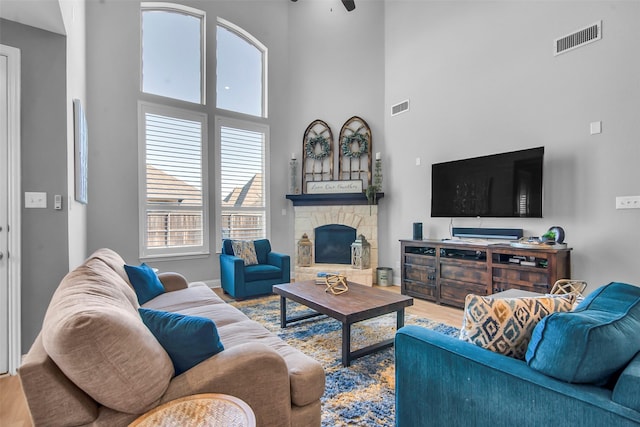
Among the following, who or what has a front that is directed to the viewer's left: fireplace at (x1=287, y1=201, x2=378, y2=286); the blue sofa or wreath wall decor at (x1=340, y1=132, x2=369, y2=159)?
the blue sofa

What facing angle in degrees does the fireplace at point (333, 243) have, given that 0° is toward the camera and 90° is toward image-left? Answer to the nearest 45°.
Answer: approximately 0°

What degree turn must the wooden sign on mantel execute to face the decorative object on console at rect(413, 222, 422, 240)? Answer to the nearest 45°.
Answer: approximately 45° to its left

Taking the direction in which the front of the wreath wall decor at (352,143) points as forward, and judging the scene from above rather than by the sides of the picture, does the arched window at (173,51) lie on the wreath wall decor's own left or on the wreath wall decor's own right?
on the wreath wall decor's own right

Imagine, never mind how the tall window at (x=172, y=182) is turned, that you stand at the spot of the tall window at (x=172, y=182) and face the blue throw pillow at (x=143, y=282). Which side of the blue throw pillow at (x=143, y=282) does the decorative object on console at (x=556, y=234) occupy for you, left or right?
left

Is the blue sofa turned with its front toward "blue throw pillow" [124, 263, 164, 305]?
yes

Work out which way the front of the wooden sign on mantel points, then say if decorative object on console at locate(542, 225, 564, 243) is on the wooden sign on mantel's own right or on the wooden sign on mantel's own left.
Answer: on the wooden sign on mantel's own left

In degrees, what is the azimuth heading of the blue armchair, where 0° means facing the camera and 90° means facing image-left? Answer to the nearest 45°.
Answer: approximately 315°
